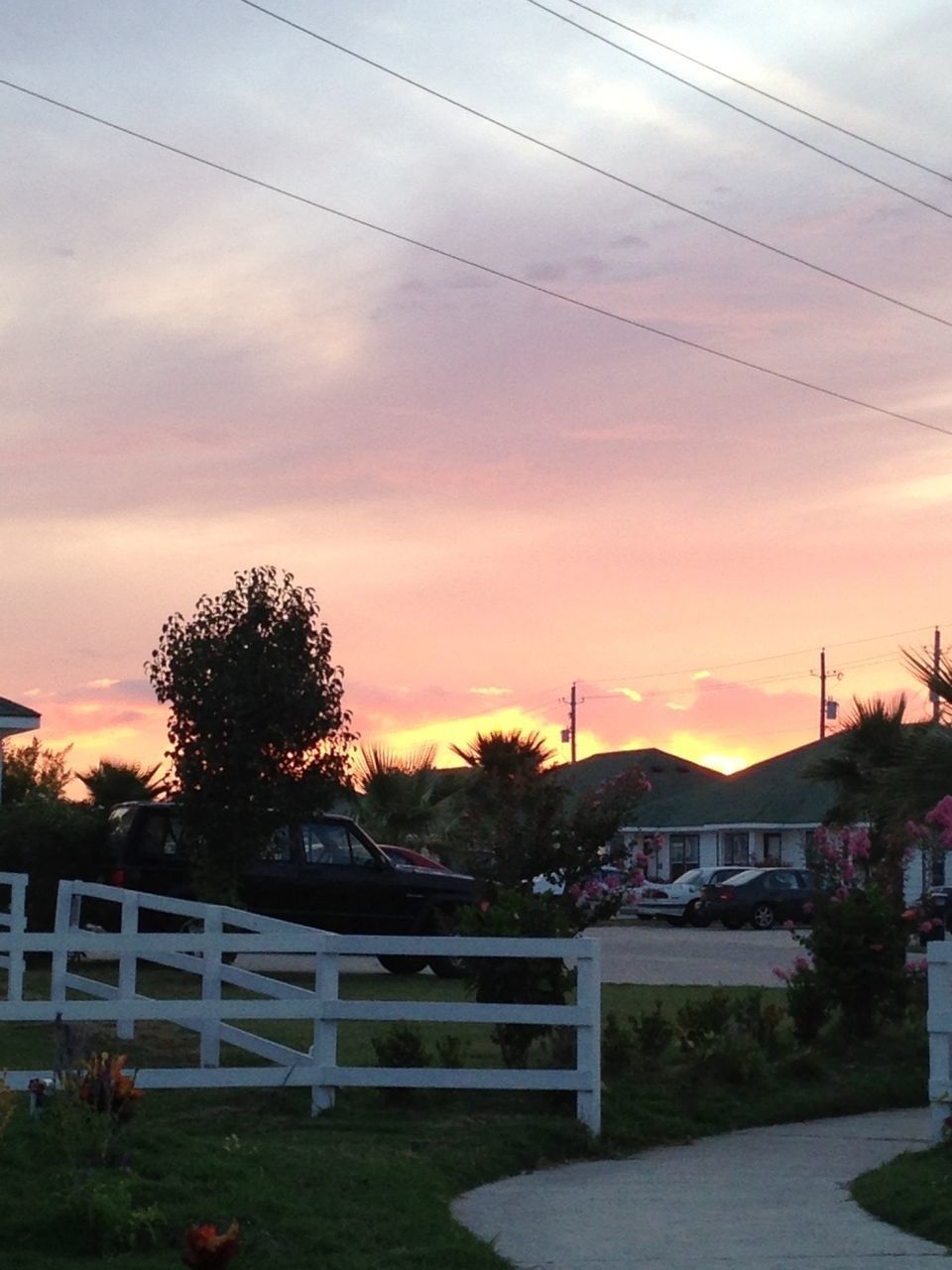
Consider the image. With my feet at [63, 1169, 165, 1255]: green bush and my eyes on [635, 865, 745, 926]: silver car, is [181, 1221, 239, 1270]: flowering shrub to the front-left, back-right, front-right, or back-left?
back-right

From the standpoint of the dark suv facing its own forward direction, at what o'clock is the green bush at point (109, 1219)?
The green bush is roughly at 3 o'clock from the dark suv.

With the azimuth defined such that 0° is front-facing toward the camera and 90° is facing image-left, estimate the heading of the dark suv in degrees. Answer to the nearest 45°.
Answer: approximately 270°

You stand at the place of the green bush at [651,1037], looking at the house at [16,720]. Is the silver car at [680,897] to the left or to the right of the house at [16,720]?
right

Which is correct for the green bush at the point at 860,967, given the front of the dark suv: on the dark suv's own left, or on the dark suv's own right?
on the dark suv's own right

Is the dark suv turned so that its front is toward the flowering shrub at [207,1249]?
no

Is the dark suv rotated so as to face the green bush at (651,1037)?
no

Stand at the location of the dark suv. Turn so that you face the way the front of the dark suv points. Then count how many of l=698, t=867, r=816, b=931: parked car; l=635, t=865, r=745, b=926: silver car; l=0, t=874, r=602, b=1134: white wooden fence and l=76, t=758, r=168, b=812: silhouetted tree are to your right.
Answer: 1

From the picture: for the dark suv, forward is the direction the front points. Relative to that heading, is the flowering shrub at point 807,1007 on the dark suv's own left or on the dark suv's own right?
on the dark suv's own right

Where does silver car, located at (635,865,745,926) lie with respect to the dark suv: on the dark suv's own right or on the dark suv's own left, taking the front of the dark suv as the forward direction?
on the dark suv's own left

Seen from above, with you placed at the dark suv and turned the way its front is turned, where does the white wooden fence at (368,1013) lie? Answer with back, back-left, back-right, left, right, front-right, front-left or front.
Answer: right

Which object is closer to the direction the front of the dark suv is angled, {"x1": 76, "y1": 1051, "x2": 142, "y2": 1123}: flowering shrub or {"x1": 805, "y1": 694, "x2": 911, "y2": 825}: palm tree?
the palm tree

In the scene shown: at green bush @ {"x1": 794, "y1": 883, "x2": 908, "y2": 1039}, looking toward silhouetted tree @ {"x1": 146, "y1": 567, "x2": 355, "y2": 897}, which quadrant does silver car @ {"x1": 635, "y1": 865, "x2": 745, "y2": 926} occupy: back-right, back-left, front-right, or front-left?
front-right

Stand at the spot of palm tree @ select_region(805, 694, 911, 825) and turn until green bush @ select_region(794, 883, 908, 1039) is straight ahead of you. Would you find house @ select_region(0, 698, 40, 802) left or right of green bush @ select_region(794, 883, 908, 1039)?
right

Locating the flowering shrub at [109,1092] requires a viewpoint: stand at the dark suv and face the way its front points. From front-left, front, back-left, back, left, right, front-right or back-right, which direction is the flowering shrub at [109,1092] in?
right
